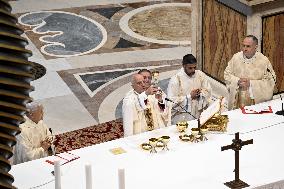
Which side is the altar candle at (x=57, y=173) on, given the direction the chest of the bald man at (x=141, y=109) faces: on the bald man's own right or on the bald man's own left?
on the bald man's own right

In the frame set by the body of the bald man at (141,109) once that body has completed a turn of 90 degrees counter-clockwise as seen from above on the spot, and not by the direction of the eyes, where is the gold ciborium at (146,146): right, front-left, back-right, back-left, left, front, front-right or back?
back-right

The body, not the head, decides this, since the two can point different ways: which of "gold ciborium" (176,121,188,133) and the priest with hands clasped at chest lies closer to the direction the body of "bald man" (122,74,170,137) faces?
the gold ciborium

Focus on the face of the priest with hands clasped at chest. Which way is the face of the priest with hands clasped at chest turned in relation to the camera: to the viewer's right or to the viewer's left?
to the viewer's left

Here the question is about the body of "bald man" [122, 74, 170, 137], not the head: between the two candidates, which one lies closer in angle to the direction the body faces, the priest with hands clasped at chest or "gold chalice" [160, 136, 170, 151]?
the gold chalice

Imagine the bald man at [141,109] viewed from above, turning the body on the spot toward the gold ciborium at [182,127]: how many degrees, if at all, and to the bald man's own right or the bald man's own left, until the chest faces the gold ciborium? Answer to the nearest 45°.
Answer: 0° — they already face it

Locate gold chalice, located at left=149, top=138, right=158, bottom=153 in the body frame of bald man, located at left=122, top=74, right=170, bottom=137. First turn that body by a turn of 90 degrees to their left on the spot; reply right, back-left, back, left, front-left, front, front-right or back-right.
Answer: back-right

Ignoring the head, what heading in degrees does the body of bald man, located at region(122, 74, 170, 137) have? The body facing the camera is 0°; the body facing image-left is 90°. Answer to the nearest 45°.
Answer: approximately 315°

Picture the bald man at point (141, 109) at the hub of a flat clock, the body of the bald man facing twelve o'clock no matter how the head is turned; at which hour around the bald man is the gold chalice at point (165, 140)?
The gold chalice is roughly at 1 o'clock from the bald man.

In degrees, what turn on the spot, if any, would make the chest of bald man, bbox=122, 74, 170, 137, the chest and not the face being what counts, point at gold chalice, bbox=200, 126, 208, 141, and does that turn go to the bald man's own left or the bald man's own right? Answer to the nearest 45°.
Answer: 0° — they already face it

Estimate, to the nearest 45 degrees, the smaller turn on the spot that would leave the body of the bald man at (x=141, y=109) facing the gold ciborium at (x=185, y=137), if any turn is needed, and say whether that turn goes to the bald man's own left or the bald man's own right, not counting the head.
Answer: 0° — they already face it
